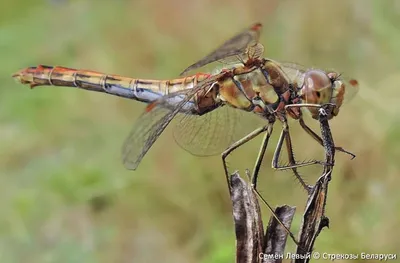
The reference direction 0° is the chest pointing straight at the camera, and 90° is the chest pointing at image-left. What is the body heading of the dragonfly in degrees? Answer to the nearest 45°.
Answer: approximately 270°
